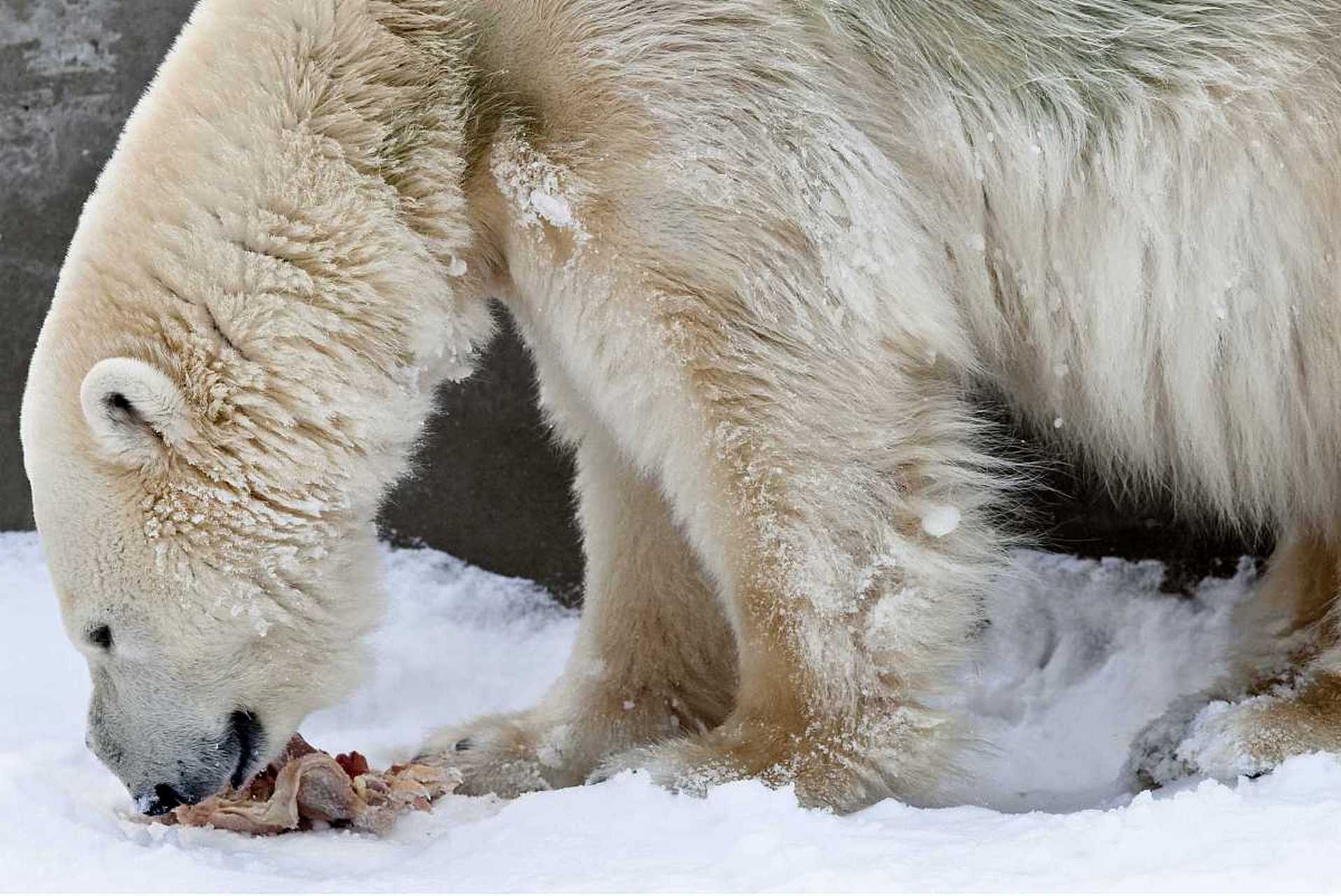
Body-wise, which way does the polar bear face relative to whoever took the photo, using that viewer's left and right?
facing to the left of the viewer
